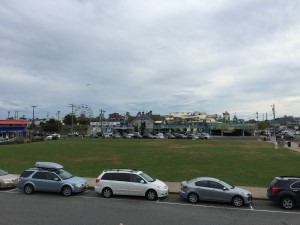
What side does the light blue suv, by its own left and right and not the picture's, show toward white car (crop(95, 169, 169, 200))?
front

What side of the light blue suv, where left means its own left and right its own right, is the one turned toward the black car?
front

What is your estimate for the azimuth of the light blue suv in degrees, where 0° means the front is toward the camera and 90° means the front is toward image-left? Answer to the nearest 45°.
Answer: approximately 315°
